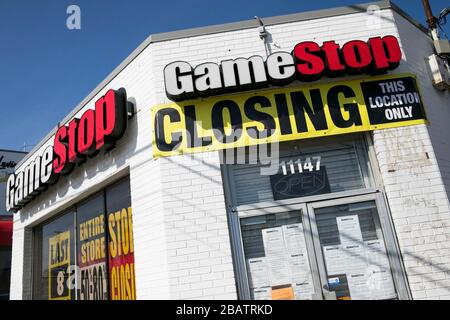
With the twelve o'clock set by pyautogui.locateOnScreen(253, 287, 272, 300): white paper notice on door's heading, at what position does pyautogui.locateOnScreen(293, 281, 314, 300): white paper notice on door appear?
pyautogui.locateOnScreen(293, 281, 314, 300): white paper notice on door is roughly at 9 o'clock from pyautogui.locateOnScreen(253, 287, 272, 300): white paper notice on door.

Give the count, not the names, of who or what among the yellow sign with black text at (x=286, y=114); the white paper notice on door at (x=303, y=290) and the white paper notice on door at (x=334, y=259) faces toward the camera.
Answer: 3

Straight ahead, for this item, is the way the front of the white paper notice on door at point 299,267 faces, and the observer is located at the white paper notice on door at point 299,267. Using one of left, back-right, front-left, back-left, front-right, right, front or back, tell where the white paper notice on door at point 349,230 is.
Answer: left
